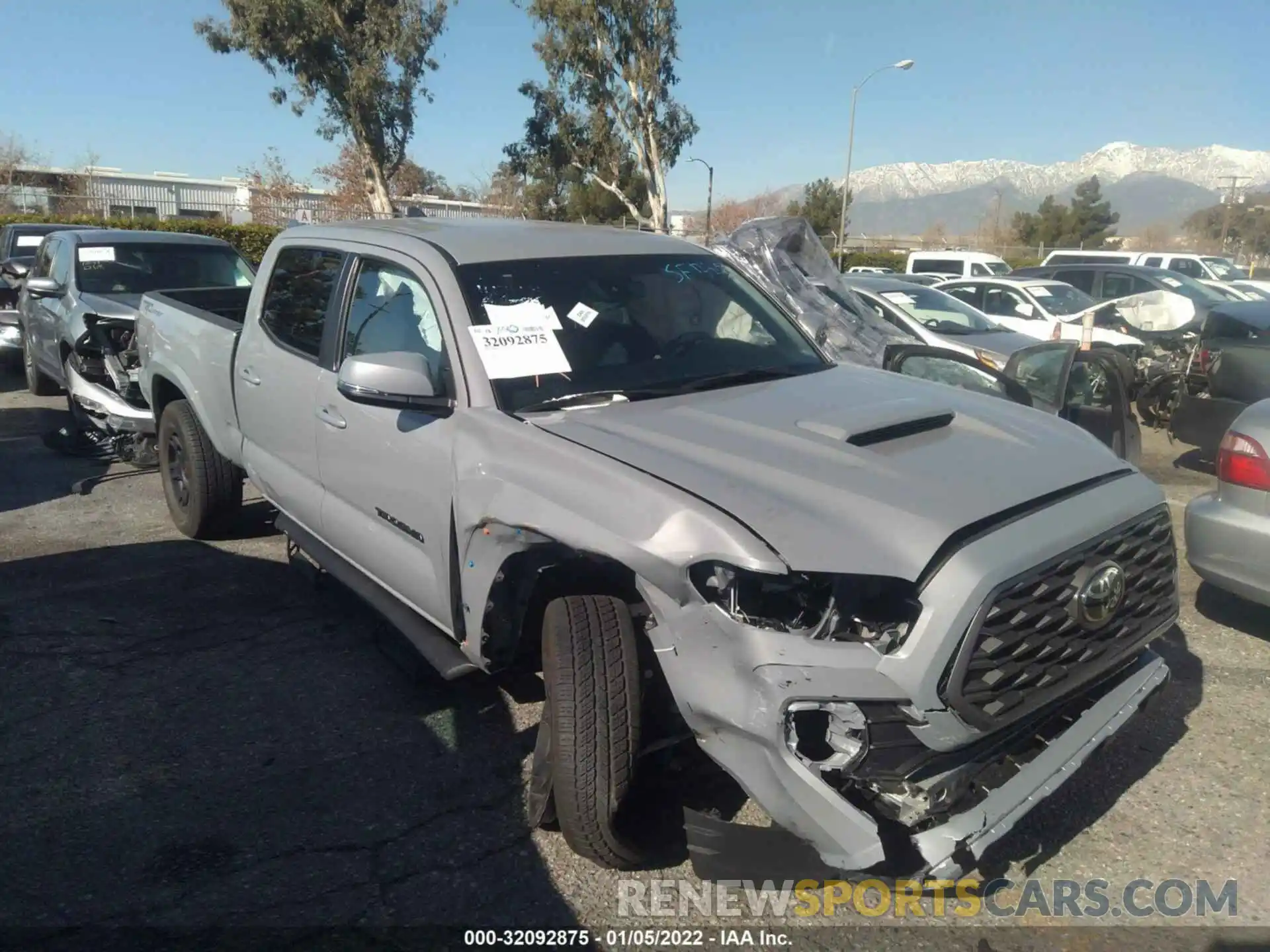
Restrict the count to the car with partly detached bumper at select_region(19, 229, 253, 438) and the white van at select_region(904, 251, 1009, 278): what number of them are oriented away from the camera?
0

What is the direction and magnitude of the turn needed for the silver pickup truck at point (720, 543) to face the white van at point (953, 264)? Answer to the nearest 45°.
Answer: approximately 135° to its left

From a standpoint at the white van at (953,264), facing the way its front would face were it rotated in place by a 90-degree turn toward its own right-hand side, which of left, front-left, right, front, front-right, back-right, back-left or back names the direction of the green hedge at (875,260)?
back-right

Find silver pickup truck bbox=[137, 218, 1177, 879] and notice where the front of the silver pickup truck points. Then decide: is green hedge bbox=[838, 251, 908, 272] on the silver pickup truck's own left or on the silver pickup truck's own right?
on the silver pickup truck's own left

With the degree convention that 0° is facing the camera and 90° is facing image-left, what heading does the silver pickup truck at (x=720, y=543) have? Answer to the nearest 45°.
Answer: approximately 315°

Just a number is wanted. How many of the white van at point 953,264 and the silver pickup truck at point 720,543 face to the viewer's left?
0

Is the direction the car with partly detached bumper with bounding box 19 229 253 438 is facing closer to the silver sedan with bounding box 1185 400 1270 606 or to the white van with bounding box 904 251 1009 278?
the silver sedan

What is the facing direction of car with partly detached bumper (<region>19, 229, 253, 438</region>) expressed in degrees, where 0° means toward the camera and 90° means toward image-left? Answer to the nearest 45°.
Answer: approximately 315°

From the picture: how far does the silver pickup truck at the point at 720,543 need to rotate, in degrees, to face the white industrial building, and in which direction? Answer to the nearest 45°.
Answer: approximately 180°
